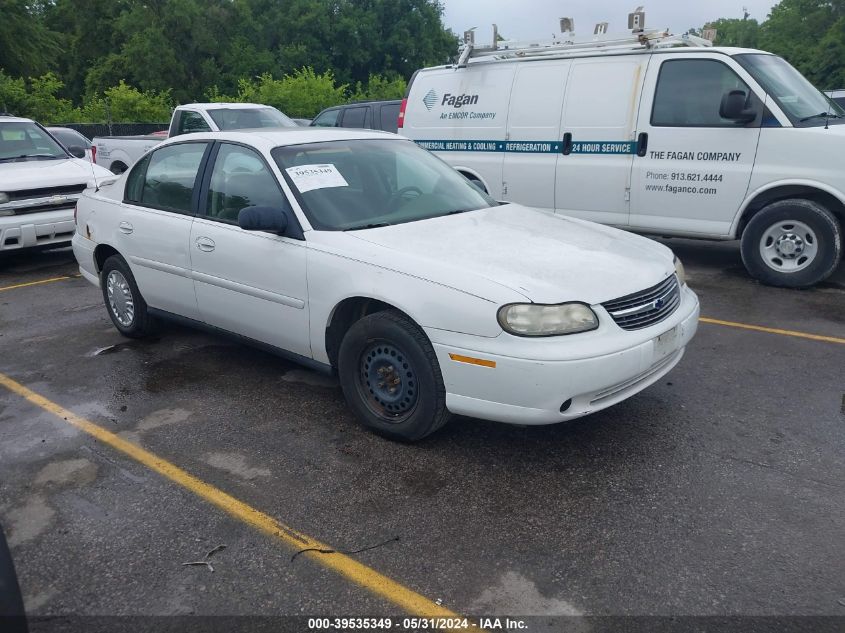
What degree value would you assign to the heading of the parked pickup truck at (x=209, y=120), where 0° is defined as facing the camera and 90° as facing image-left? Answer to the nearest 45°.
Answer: approximately 315°

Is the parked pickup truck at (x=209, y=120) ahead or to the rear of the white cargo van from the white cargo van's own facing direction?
to the rear

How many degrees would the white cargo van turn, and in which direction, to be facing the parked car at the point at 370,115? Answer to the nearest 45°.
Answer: approximately 180°

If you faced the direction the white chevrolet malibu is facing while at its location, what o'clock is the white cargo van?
The white cargo van is roughly at 9 o'clock from the white chevrolet malibu.

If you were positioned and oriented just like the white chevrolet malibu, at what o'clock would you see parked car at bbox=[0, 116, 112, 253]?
The parked car is roughly at 6 o'clock from the white chevrolet malibu.

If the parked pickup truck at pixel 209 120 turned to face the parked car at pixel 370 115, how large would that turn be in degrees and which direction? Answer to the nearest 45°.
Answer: approximately 45° to its left

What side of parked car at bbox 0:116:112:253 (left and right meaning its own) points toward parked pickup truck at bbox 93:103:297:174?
left

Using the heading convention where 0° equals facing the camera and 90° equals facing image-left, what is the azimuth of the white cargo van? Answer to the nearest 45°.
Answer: approximately 315°
